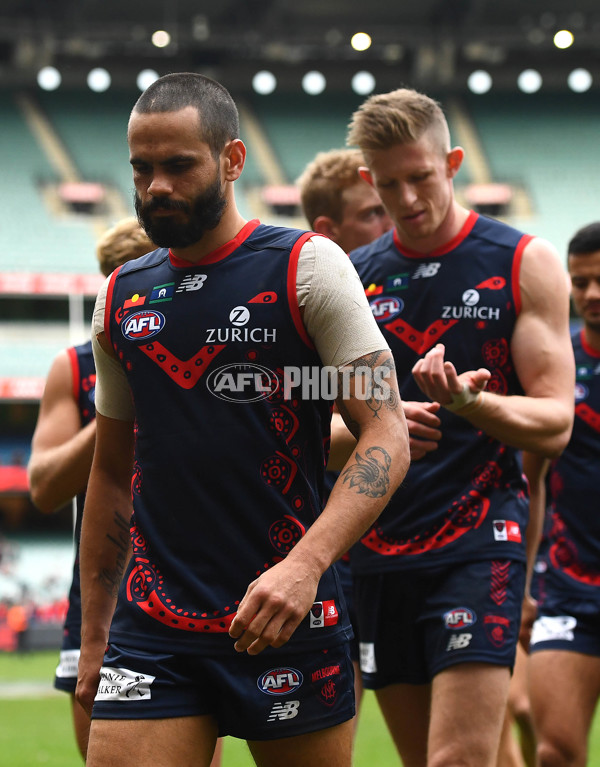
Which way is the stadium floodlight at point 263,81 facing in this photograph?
toward the camera

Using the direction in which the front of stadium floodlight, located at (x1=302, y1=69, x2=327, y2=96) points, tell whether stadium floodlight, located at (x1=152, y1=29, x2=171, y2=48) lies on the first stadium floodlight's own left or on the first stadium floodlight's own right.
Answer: on the first stadium floodlight's own right

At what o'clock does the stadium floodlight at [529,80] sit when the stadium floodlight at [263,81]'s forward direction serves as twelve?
the stadium floodlight at [529,80] is roughly at 9 o'clock from the stadium floodlight at [263,81].

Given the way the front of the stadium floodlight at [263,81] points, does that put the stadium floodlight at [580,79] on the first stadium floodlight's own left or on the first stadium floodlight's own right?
on the first stadium floodlight's own left

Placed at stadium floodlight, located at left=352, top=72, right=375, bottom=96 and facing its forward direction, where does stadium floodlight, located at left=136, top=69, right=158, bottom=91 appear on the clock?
stadium floodlight, located at left=136, top=69, right=158, bottom=91 is roughly at 3 o'clock from stadium floodlight, located at left=352, top=72, right=375, bottom=96.

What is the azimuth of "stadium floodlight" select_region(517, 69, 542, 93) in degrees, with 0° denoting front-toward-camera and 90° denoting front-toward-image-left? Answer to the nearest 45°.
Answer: approximately 0°

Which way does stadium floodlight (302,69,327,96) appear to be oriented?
toward the camera

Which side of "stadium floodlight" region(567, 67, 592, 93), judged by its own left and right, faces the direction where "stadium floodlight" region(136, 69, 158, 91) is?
right

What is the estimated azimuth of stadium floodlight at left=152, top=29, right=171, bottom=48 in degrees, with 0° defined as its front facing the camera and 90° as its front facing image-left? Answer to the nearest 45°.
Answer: approximately 0°

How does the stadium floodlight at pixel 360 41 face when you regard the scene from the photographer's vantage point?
facing the viewer
